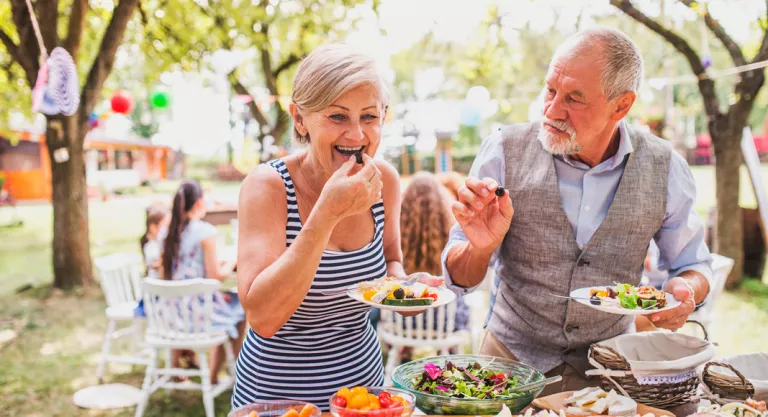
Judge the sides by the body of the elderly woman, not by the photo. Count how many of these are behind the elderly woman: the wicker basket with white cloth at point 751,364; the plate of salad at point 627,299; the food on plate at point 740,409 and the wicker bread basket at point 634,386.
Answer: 0

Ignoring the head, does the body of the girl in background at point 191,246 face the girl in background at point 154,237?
no

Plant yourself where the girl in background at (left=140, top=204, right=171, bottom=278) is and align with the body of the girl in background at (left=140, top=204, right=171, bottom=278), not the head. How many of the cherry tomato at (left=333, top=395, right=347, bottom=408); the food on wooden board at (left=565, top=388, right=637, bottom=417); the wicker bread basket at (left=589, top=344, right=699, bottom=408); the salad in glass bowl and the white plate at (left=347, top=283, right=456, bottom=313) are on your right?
5

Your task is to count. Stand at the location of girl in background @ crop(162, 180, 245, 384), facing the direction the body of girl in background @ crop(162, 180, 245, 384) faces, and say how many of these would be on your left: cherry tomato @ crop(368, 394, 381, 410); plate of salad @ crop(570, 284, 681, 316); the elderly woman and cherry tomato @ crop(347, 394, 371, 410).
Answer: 0

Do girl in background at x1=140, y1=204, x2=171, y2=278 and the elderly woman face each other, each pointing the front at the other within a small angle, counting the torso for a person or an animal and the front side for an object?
no

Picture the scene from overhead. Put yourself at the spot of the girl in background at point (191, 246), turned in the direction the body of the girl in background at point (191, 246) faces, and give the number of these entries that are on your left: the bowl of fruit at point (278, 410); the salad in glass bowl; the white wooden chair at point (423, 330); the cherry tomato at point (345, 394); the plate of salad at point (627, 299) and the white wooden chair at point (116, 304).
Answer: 1

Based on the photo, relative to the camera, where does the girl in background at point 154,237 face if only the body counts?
to the viewer's right

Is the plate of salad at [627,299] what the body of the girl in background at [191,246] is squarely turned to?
no

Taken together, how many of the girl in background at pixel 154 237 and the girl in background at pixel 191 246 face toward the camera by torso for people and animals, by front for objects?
0

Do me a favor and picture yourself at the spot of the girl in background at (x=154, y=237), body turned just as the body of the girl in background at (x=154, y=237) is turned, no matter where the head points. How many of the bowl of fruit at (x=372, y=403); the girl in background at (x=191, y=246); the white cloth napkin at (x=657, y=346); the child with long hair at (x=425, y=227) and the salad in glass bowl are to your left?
0

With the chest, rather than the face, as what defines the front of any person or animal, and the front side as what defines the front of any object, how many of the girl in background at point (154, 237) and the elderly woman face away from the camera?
0

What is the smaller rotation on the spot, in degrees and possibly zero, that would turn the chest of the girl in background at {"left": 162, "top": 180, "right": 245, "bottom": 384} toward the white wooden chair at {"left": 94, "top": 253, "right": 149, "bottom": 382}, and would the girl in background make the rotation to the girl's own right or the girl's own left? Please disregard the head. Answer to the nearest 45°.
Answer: approximately 90° to the girl's own left

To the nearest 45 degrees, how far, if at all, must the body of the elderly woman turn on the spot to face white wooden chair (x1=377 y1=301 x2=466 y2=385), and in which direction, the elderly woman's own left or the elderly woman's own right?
approximately 135° to the elderly woman's own left

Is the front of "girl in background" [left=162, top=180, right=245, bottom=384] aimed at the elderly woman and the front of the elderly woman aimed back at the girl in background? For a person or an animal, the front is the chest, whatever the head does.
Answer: no

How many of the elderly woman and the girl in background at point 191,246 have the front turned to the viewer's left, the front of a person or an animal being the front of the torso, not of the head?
0

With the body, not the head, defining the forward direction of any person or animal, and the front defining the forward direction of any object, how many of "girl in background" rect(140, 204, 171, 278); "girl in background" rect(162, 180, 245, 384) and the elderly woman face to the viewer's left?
0

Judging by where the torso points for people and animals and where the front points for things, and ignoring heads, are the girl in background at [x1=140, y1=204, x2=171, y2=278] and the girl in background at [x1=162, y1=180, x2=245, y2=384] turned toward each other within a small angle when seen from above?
no

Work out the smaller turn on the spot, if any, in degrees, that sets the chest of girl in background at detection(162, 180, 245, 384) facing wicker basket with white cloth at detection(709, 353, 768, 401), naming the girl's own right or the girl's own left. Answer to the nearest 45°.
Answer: approximately 90° to the girl's own right

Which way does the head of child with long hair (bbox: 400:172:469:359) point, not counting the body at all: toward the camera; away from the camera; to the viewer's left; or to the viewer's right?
away from the camera

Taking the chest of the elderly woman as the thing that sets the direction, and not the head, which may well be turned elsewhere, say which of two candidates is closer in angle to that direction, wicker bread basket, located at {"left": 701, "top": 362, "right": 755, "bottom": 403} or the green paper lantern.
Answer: the wicker bread basket
